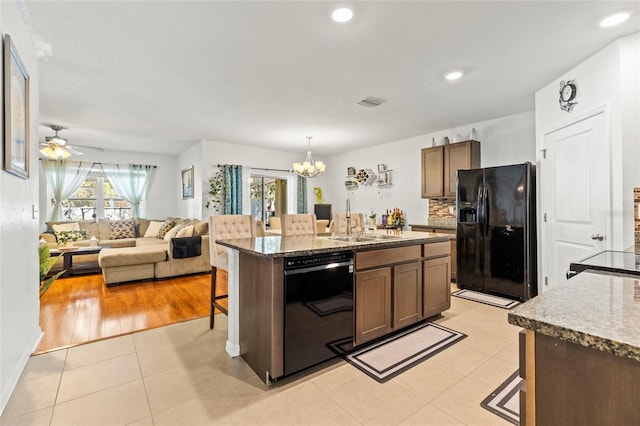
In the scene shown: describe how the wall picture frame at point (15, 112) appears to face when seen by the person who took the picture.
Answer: facing to the right of the viewer

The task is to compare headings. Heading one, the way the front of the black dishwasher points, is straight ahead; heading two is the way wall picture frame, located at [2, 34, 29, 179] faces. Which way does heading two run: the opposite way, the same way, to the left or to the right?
to the left

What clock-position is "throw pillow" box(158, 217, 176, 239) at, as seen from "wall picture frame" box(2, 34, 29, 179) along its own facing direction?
The throw pillow is roughly at 10 o'clock from the wall picture frame.

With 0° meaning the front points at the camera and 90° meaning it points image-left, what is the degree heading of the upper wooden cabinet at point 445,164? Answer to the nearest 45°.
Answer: approximately 45°

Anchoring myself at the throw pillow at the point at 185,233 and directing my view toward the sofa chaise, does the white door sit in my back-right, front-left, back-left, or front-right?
back-left

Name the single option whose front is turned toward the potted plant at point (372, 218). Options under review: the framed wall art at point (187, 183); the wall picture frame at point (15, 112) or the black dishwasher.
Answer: the wall picture frame

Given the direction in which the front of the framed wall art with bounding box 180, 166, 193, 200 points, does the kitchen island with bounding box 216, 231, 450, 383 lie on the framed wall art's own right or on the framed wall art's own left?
on the framed wall art's own left

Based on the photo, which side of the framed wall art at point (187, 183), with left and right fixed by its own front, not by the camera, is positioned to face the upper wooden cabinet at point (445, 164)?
left

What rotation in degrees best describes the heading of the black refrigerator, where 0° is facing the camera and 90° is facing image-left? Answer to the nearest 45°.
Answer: approximately 45°

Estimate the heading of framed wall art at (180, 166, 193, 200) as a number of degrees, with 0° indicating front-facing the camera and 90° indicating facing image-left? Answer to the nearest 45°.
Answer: approximately 45°

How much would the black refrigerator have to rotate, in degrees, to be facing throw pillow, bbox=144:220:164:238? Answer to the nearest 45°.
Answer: approximately 45° to its right

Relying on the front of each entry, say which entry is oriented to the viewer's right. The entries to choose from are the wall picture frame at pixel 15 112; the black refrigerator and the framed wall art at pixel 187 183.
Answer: the wall picture frame
